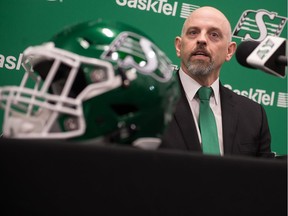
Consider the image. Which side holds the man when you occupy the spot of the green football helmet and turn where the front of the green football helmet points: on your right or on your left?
on your right

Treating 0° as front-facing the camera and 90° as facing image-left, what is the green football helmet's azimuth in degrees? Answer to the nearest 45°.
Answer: approximately 90°
